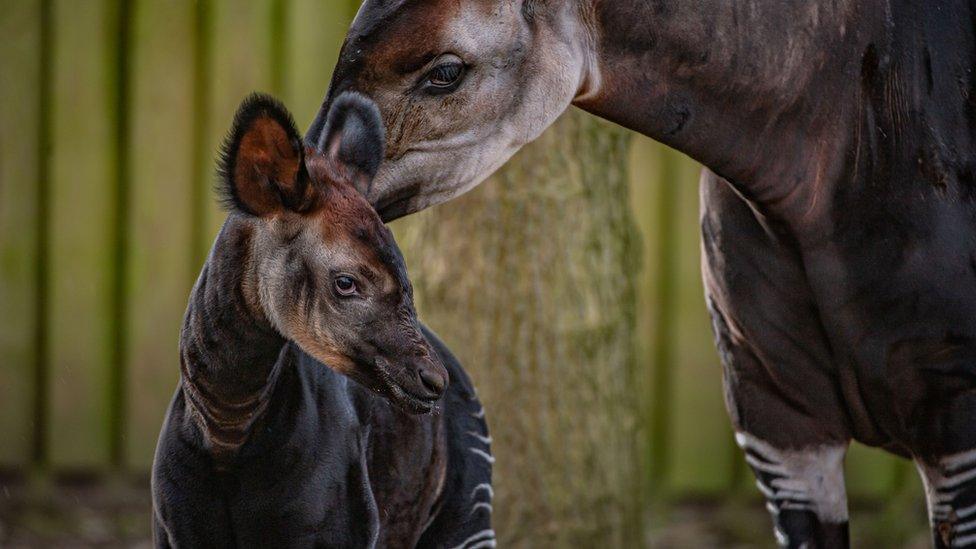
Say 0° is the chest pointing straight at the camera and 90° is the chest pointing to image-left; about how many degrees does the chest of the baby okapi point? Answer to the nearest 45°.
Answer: approximately 45°

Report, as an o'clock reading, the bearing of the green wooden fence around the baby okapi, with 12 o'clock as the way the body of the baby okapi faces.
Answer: The green wooden fence is roughly at 4 o'clock from the baby okapi.
